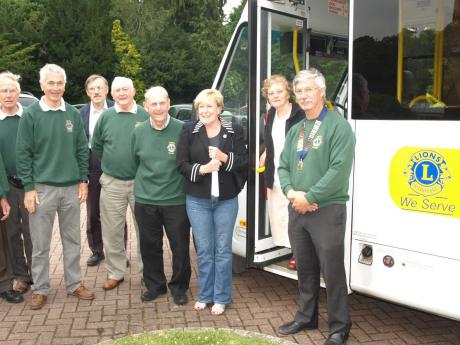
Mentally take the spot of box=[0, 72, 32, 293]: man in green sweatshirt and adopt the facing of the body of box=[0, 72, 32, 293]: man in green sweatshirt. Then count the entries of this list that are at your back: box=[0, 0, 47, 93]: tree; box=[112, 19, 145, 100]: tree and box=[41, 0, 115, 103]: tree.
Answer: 3

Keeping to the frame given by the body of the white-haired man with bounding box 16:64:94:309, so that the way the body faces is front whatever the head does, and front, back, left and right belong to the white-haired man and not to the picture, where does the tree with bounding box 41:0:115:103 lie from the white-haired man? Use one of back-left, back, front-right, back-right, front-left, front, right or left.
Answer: back

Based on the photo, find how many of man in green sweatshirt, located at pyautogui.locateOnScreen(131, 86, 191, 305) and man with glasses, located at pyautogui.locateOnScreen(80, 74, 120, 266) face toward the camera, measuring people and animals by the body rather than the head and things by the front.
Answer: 2

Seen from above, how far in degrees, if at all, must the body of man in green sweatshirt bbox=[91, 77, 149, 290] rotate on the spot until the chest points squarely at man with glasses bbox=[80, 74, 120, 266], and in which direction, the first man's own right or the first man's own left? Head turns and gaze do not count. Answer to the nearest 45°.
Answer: approximately 180°

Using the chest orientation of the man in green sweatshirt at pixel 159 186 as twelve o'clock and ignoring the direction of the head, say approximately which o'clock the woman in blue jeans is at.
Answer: The woman in blue jeans is roughly at 10 o'clock from the man in green sweatshirt.

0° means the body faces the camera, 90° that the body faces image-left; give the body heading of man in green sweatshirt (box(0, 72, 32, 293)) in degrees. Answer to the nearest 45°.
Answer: approximately 0°

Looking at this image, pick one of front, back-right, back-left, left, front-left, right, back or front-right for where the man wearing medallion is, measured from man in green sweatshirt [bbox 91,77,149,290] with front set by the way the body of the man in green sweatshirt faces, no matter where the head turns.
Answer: front-left

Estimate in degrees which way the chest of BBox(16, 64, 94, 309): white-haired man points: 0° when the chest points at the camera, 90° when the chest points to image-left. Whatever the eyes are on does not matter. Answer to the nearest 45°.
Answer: approximately 0°

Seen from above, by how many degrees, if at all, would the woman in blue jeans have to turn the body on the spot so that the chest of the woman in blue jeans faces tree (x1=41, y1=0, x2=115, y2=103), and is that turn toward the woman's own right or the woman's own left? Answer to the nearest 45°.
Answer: approximately 180°
